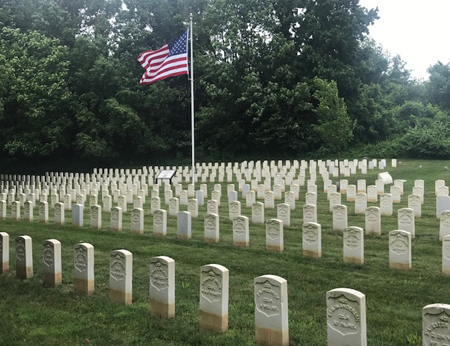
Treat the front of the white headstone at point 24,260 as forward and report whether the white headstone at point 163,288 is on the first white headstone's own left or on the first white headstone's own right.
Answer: on the first white headstone's own left

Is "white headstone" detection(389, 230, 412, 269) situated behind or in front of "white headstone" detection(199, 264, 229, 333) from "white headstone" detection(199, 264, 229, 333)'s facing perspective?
behind

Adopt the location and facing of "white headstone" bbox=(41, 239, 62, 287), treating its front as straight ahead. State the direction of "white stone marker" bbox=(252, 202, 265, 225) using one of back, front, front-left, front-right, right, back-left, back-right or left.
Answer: back

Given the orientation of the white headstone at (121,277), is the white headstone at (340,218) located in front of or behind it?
behind

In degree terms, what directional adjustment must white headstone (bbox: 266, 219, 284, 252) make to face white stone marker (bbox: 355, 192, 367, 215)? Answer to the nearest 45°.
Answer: approximately 180°

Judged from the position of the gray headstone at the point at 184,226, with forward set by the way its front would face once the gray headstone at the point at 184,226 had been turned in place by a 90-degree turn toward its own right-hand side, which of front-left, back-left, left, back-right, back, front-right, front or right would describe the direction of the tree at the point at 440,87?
right

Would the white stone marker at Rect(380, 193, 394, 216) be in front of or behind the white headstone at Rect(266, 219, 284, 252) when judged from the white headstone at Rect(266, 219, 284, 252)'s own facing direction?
behind

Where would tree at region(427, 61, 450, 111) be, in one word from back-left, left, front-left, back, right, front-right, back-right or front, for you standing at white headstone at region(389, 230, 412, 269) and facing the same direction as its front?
back-right

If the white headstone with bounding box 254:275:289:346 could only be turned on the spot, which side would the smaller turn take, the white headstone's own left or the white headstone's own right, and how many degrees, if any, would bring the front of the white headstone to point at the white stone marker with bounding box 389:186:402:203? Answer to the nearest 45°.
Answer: approximately 135° to the white headstone's own right
